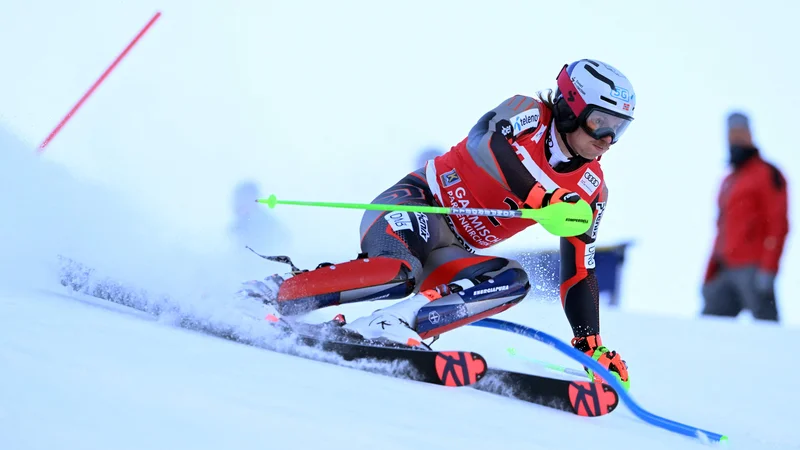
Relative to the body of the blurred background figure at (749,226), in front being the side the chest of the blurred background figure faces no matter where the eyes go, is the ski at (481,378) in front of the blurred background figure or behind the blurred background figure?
in front

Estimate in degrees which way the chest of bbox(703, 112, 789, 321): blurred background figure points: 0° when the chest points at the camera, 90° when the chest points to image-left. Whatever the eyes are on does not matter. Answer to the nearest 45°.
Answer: approximately 45°

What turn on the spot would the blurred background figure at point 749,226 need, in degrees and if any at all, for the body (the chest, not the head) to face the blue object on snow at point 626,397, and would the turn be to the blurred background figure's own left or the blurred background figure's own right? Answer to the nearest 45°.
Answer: approximately 45° to the blurred background figure's own left

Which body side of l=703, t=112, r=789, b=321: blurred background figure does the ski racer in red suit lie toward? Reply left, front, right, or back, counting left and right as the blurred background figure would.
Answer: front
